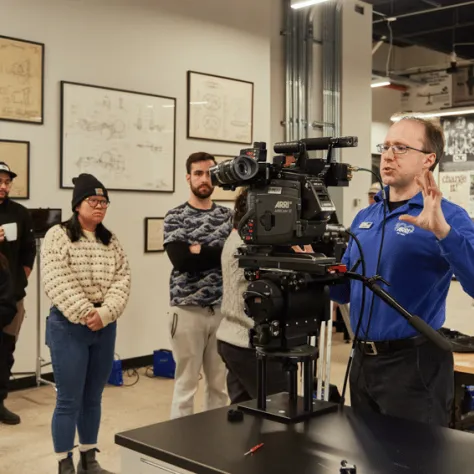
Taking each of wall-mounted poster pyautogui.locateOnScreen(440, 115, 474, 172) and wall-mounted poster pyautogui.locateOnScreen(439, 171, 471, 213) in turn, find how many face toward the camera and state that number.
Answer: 2

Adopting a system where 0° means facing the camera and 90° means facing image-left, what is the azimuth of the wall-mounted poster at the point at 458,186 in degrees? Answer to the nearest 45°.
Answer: approximately 0°

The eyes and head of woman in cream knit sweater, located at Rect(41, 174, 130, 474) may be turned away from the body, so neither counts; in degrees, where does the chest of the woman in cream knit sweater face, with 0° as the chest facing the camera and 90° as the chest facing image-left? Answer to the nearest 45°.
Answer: approximately 315°

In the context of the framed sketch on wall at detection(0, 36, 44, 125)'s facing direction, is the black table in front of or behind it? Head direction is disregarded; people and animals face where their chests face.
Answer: in front

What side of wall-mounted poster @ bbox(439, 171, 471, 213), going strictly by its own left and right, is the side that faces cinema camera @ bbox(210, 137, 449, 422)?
front

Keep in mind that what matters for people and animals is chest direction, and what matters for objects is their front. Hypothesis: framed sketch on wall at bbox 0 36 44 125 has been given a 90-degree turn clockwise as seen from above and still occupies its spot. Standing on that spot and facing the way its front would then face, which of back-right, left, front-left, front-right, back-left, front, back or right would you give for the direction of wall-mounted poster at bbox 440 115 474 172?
back

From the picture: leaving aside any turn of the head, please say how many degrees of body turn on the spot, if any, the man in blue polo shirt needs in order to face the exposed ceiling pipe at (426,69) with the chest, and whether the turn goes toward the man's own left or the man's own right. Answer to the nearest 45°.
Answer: approximately 135° to the man's own right

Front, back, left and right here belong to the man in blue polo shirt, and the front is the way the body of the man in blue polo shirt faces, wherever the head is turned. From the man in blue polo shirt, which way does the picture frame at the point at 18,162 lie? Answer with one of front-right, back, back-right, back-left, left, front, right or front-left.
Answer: right

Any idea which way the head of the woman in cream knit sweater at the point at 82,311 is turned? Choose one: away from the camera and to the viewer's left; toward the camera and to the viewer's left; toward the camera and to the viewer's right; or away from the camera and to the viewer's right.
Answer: toward the camera and to the viewer's right
